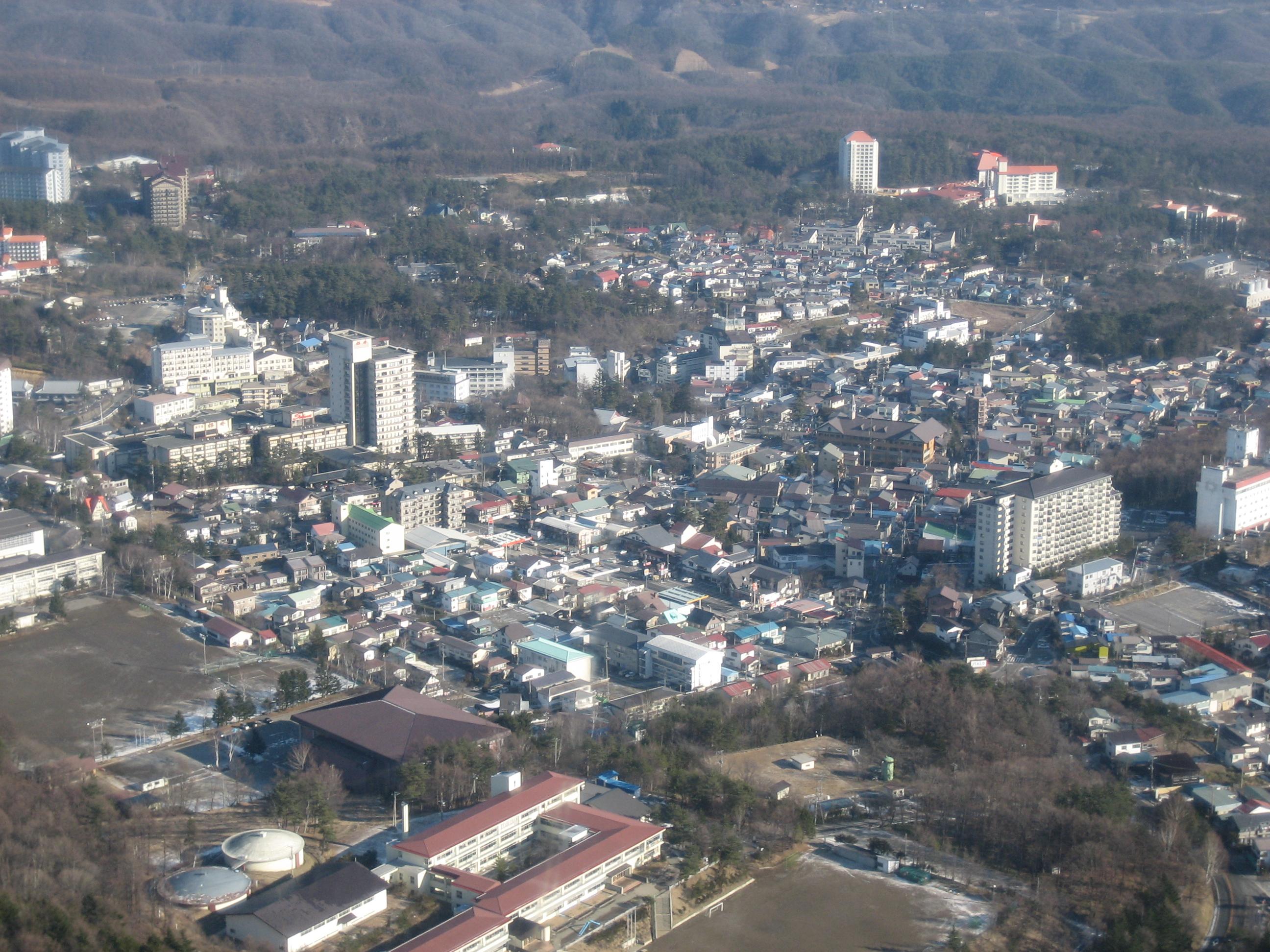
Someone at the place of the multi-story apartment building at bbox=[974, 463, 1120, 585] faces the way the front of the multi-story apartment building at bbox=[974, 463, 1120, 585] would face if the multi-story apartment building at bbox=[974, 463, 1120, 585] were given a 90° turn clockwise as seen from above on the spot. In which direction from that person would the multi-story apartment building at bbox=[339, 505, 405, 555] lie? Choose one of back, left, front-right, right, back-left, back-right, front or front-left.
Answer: front-right

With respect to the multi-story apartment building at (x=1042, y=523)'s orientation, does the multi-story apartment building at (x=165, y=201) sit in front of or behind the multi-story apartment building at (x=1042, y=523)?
behind

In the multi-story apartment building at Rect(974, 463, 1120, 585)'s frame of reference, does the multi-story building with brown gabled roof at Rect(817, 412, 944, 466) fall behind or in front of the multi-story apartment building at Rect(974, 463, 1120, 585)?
behind

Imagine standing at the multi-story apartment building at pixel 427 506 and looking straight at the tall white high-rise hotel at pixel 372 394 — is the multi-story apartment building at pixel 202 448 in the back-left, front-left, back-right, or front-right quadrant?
front-left

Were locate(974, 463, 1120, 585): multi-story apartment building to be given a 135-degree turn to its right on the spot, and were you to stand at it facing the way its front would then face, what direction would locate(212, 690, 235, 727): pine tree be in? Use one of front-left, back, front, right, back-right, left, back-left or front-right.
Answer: front-left

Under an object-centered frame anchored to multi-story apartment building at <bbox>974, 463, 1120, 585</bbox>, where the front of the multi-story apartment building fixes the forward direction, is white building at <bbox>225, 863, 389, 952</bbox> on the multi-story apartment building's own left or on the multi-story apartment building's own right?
on the multi-story apartment building's own right

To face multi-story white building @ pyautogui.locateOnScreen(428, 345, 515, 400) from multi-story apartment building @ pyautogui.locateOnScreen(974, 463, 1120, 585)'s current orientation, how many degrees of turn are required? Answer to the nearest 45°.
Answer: approximately 180°

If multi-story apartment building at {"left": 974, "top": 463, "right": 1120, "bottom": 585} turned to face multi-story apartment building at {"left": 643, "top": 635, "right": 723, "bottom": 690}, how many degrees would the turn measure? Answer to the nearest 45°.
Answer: approximately 90° to its right

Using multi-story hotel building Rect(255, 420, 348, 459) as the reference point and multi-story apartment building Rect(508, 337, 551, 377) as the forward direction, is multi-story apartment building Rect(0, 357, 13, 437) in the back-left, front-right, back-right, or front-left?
back-left

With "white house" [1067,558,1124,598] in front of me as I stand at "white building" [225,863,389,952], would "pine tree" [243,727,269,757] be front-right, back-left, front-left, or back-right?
front-left

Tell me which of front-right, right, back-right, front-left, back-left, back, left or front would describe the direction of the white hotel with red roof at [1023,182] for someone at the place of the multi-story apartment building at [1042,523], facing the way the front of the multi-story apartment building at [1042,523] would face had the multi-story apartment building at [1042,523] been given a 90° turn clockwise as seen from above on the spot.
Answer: back-right

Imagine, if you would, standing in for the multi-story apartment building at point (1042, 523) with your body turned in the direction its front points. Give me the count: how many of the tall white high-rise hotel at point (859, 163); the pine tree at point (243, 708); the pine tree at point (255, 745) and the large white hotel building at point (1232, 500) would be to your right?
2

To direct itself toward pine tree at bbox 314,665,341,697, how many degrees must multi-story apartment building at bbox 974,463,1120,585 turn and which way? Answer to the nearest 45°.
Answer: approximately 90° to its right

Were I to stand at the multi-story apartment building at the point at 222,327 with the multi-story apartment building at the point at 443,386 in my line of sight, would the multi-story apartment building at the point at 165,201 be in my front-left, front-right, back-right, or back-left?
back-left
